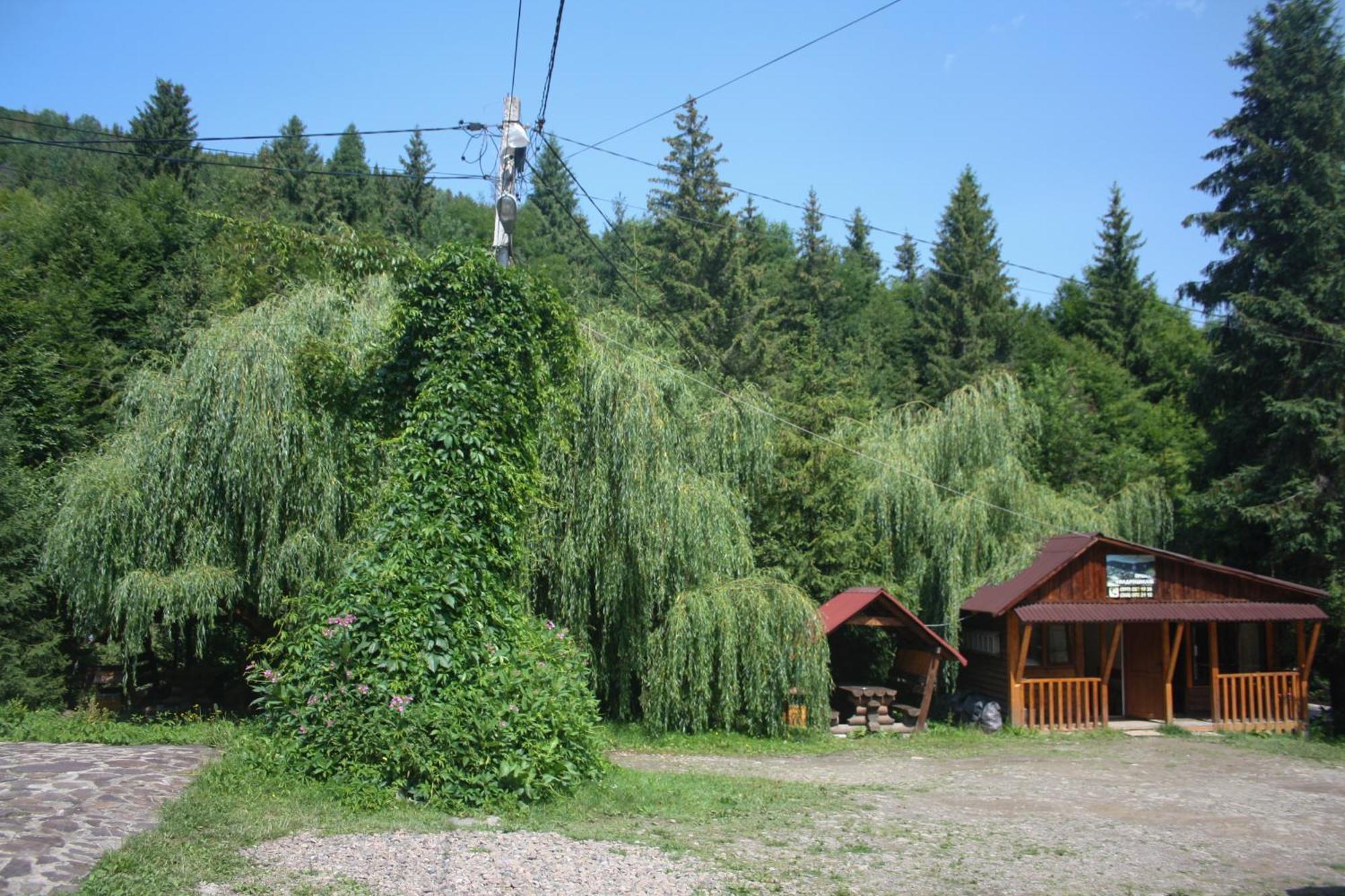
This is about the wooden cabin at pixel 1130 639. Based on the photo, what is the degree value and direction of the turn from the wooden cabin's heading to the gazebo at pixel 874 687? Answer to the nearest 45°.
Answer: approximately 45° to its right

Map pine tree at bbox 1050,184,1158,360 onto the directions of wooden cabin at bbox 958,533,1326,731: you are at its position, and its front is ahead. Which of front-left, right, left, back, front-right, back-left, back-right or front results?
back

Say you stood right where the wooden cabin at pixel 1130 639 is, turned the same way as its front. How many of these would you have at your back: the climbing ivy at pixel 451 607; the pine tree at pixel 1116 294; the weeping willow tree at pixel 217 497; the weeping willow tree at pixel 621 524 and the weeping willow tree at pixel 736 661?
1

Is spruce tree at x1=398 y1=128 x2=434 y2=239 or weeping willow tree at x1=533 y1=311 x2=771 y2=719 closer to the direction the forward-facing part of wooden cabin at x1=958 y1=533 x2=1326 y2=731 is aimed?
the weeping willow tree

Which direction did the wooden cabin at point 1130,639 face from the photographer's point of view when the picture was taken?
facing the viewer

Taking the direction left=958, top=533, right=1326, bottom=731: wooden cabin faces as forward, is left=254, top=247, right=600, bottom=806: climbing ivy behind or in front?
in front

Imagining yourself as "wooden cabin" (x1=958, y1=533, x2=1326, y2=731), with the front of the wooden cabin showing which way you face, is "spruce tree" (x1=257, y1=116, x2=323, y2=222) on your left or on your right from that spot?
on your right
